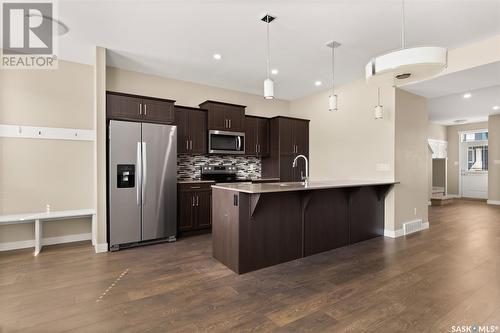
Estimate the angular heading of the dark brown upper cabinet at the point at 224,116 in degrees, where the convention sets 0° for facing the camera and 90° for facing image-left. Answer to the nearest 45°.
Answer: approximately 315°

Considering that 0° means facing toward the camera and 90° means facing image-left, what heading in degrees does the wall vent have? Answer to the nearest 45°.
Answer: approximately 315°

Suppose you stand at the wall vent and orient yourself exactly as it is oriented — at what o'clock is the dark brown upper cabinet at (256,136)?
The dark brown upper cabinet is roughly at 4 o'clock from the wall vent.

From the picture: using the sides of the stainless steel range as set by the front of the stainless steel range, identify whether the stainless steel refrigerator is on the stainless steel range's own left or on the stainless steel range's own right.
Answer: on the stainless steel range's own right

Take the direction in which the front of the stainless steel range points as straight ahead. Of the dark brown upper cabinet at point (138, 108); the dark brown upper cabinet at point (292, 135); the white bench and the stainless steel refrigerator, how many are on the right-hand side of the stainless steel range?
3

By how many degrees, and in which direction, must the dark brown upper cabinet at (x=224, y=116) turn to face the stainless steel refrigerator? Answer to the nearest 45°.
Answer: approximately 90° to its right

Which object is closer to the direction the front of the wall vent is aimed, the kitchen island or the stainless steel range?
the kitchen island

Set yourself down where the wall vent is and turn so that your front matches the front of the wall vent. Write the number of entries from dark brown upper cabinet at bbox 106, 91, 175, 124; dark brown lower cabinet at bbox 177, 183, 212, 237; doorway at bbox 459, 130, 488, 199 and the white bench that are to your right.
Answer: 3

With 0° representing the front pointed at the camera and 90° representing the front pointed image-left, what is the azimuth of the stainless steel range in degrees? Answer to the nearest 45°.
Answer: approximately 315°

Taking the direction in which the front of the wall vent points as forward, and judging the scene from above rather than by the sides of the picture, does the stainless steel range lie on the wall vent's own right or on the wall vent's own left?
on the wall vent's own right

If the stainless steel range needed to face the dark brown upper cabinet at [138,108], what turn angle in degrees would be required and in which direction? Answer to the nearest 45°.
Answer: approximately 90° to its right

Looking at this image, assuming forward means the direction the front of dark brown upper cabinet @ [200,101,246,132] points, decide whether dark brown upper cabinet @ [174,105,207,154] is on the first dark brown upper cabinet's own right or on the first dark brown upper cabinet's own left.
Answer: on the first dark brown upper cabinet's own right
